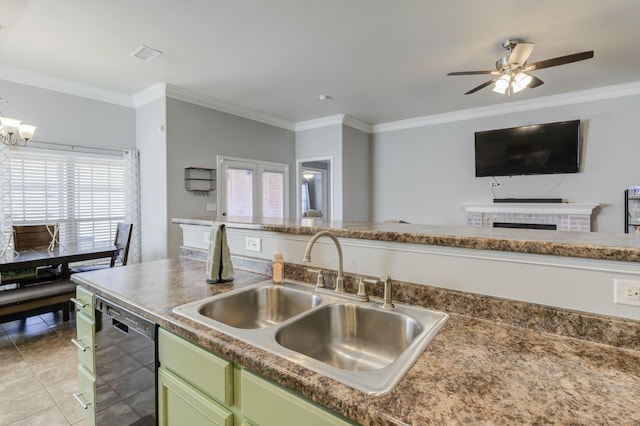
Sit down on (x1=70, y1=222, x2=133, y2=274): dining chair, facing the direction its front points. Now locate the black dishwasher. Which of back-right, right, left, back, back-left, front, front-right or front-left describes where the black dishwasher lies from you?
left

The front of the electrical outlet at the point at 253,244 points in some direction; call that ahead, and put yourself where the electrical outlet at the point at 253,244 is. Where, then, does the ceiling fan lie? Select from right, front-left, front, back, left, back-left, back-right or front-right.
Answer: back-left

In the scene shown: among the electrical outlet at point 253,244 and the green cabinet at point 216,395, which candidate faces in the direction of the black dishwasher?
the electrical outlet

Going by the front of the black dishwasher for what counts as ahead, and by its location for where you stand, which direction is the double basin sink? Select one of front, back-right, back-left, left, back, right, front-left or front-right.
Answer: left

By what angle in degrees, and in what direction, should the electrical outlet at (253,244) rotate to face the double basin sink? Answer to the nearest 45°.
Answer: approximately 45° to its left

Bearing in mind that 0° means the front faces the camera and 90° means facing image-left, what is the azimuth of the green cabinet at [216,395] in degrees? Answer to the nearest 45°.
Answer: approximately 45°

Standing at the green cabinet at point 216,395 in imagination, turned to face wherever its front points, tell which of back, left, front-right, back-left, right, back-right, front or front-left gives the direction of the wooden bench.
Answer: right
